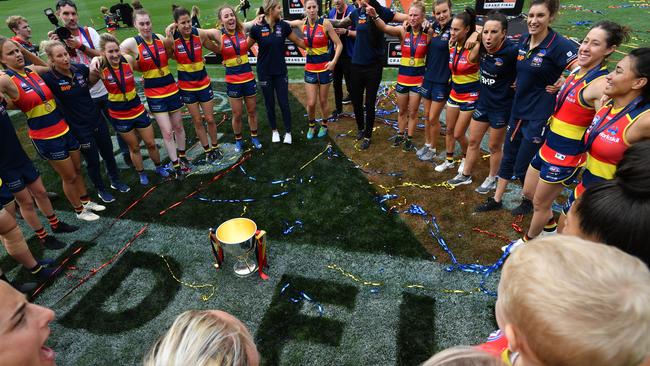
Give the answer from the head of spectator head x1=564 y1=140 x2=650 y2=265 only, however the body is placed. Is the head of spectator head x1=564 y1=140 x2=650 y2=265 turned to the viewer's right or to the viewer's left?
to the viewer's left

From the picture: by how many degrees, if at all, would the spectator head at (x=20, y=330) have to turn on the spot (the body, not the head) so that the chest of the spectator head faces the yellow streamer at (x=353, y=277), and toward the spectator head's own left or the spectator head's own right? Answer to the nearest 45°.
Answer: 0° — they already face it

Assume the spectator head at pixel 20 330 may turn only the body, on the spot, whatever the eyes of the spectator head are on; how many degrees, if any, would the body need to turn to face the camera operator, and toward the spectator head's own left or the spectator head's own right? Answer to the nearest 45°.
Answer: approximately 90° to the spectator head's own left

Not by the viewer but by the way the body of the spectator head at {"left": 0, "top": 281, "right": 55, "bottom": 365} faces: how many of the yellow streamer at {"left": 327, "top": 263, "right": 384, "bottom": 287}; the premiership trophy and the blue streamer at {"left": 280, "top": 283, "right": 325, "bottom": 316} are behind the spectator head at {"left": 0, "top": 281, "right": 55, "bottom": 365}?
0

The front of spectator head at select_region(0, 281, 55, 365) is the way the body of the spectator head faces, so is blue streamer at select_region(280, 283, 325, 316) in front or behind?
in front

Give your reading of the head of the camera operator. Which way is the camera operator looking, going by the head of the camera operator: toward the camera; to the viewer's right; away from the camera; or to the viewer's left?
toward the camera

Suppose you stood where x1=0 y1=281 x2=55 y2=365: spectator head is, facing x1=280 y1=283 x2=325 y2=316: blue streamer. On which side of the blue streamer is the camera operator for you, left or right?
left

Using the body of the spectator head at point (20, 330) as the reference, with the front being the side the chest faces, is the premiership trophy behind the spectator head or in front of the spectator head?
in front

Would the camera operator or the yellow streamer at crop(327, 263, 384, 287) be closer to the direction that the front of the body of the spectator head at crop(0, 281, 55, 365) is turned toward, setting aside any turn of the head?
the yellow streamer
